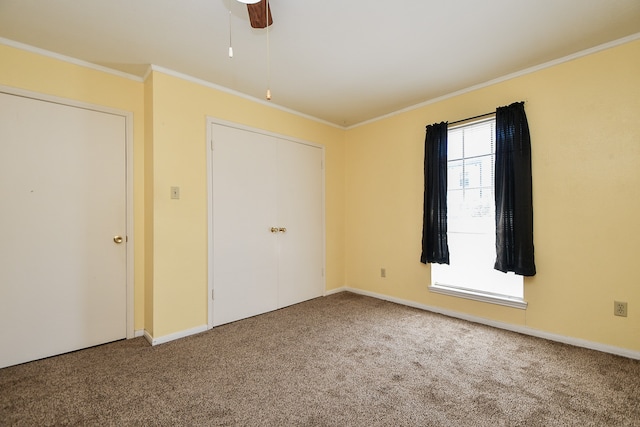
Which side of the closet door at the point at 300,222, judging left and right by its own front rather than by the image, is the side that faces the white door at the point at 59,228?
right

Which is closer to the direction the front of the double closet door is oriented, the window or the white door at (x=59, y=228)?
the window

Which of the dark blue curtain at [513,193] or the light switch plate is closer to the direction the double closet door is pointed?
the dark blue curtain

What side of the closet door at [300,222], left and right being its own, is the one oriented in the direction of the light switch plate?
right

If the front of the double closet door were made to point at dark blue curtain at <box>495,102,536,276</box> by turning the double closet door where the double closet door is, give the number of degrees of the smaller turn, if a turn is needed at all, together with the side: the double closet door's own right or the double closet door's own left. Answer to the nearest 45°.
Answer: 0° — it already faces it

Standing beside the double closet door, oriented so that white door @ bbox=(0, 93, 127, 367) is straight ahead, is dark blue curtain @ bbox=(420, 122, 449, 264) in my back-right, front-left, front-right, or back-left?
back-left

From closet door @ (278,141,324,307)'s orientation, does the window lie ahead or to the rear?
ahead

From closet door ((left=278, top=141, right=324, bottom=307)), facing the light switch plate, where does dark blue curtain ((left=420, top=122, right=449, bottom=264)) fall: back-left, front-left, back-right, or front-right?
back-left

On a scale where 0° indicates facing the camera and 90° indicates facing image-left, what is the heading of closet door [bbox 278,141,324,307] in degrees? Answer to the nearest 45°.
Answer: approximately 315°

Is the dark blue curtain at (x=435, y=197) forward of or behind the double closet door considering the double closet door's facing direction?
forward

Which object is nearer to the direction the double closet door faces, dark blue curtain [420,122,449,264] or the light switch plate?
the dark blue curtain

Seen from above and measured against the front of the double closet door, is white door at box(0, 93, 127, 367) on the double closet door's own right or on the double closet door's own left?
on the double closet door's own right

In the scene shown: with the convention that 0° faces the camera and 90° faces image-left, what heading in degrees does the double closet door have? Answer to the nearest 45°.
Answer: approximately 315°
